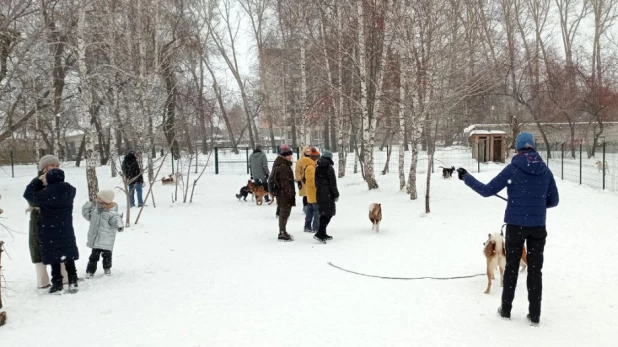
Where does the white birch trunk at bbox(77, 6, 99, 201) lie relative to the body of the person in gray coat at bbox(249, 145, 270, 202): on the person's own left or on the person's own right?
on the person's own left

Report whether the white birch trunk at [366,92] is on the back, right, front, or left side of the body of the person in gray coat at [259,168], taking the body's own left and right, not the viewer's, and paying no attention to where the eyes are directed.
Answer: right

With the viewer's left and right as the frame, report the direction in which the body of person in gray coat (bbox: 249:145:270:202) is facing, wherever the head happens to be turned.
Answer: facing away from the viewer

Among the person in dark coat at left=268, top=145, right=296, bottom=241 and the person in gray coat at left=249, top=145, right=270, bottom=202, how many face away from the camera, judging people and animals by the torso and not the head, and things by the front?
1

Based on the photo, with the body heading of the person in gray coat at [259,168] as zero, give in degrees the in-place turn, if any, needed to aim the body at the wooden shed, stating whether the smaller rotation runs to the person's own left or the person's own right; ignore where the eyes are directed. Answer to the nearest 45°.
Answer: approximately 45° to the person's own right

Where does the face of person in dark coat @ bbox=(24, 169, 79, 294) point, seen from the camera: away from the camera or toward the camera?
away from the camera
